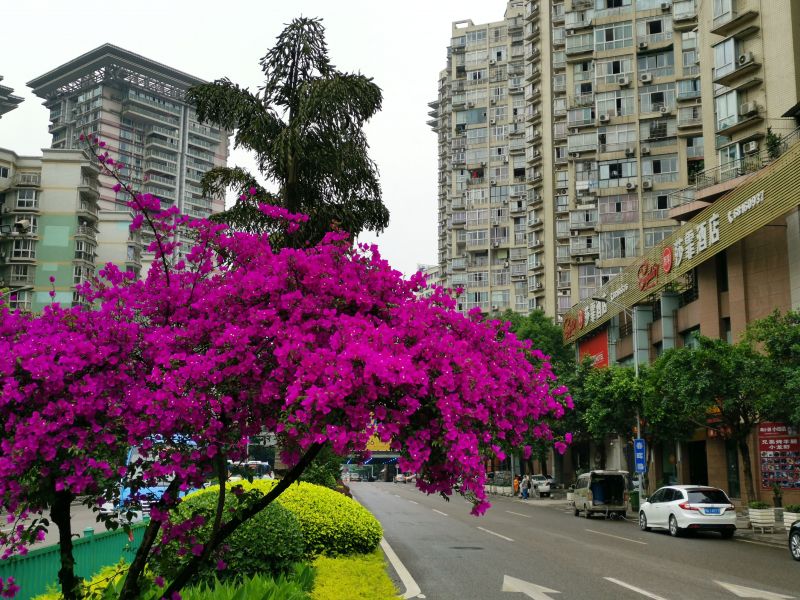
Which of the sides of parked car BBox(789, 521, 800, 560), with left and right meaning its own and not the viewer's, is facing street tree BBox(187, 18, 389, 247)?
left

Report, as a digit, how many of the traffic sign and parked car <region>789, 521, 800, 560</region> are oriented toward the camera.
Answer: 1

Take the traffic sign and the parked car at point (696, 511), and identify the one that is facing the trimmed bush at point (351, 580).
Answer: the traffic sign

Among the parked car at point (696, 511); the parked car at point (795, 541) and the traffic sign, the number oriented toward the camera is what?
1

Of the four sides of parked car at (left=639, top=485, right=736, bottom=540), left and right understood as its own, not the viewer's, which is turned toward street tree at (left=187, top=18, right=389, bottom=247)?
left

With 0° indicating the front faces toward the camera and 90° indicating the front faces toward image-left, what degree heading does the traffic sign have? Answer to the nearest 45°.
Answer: approximately 0°

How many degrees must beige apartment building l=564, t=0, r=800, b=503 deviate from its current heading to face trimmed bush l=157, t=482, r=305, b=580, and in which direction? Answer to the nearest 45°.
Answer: approximately 45° to its left

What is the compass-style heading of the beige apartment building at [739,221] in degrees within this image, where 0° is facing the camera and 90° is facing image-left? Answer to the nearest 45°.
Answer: approximately 45°

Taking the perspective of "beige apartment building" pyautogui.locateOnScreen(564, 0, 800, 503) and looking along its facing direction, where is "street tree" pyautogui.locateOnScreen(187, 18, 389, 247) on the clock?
The street tree is roughly at 11 o'clock from the beige apartment building.
